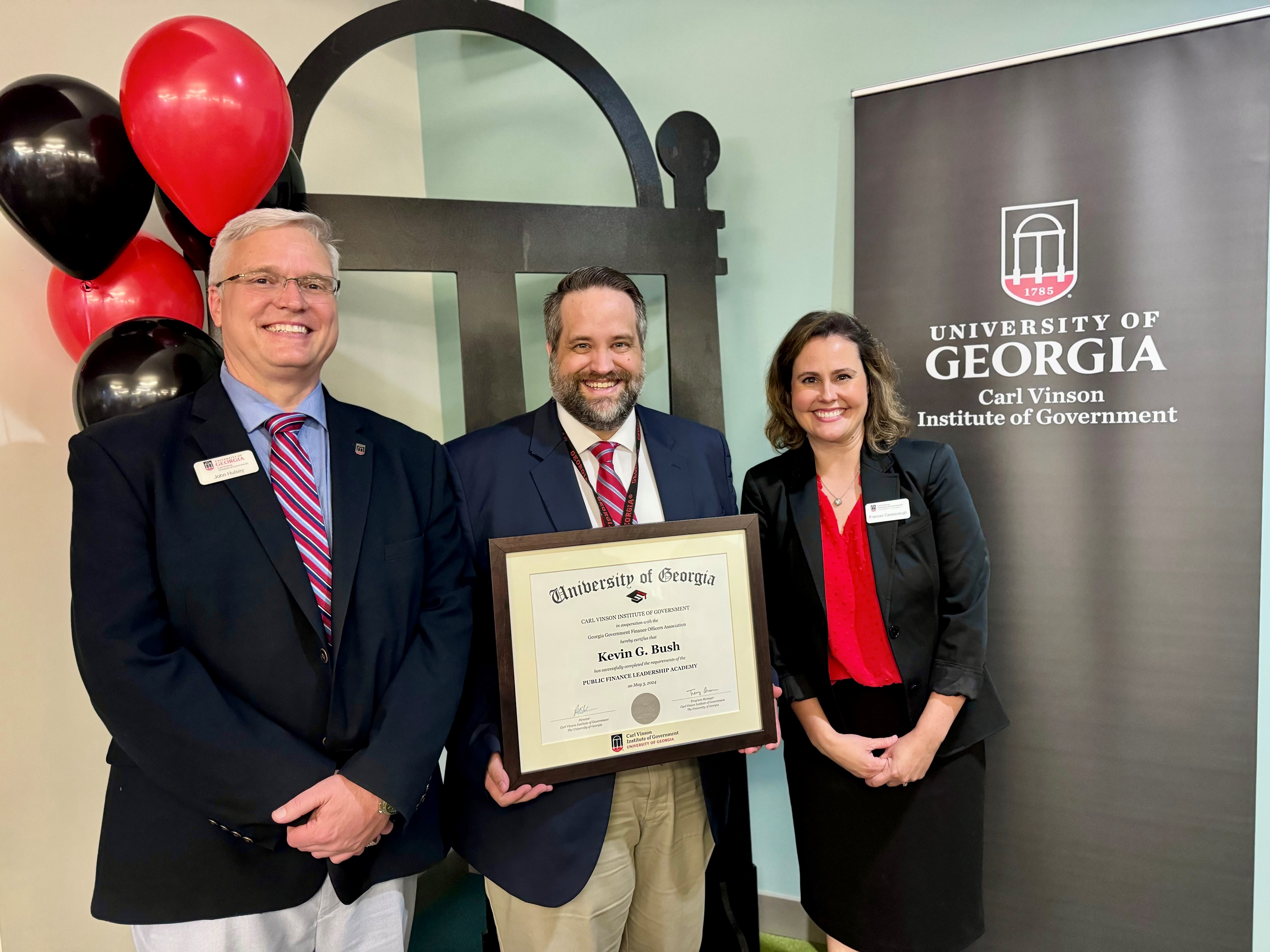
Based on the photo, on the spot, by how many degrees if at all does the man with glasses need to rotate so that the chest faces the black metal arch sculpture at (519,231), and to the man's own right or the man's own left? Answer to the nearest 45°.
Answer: approximately 90° to the man's own left

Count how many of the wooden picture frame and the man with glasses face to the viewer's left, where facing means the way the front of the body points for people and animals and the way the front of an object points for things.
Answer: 0

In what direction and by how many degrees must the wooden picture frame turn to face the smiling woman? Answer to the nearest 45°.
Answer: approximately 135° to its left

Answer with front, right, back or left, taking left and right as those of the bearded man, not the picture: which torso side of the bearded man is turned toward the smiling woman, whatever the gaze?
left

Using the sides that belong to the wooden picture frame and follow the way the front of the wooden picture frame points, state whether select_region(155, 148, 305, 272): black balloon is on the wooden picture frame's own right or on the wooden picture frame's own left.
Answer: on the wooden picture frame's own right

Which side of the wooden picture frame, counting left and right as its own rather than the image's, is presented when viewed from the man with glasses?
right

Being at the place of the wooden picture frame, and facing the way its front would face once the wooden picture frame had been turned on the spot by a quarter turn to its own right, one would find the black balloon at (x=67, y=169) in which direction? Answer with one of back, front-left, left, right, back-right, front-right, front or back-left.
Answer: front

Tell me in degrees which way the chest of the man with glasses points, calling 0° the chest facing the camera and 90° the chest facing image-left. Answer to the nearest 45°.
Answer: approximately 315°

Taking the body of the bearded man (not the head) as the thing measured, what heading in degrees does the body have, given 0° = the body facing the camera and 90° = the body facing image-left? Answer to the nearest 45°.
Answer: approximately 0°
